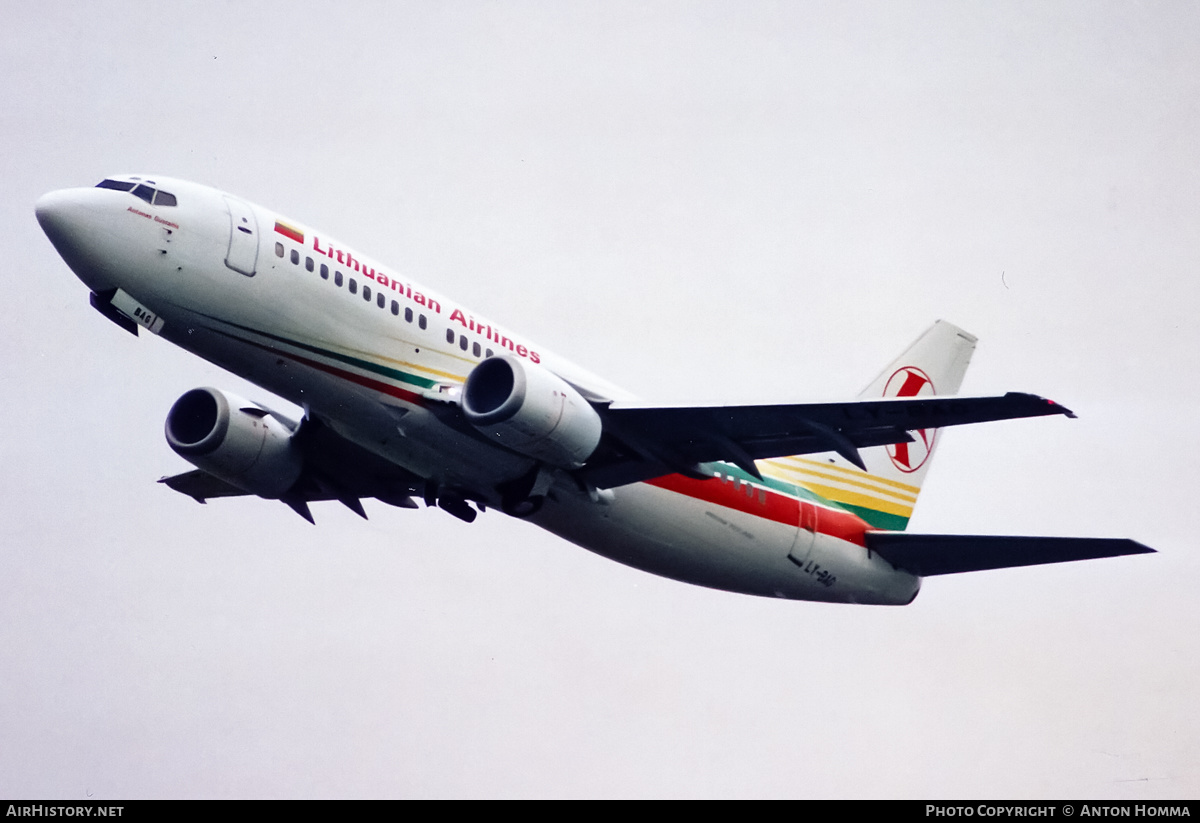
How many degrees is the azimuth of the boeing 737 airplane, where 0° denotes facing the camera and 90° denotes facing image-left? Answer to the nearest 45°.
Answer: approximately 45°
